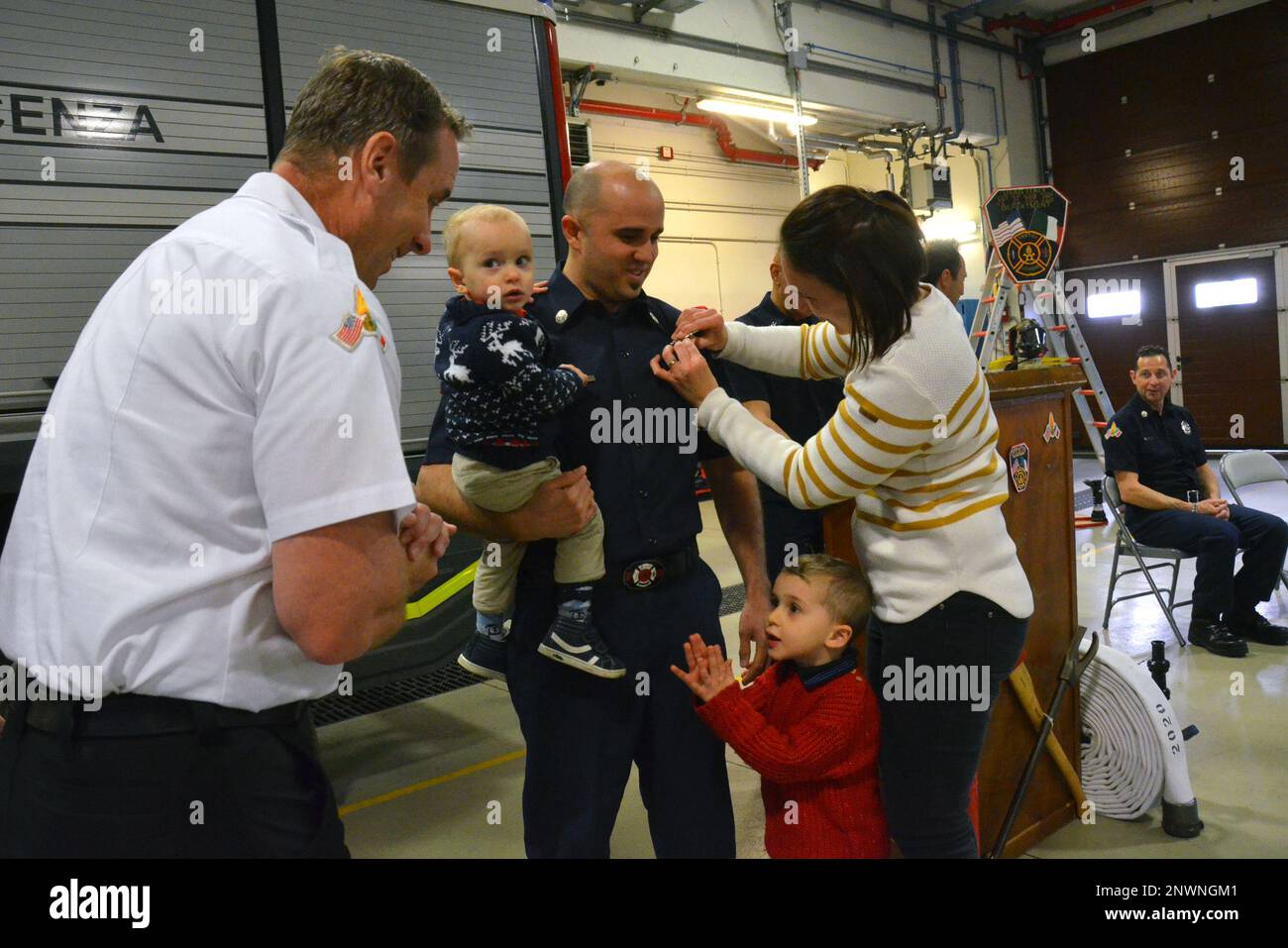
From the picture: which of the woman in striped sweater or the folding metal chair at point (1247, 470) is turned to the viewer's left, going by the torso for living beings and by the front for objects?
the woman in striped sweater

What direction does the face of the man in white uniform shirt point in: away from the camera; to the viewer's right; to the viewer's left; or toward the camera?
to the viewer's right

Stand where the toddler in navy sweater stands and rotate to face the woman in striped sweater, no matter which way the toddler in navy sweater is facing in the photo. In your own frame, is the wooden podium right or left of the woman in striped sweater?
left

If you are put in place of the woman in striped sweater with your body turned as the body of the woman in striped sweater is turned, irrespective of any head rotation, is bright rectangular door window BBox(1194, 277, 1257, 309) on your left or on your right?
on your right

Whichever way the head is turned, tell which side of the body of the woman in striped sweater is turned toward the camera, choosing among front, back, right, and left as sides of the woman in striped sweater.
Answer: left

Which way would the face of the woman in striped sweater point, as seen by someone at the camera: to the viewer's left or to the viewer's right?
to the viewer's left

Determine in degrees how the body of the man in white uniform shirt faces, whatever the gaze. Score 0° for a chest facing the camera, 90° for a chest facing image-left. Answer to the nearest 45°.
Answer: approximately 225°

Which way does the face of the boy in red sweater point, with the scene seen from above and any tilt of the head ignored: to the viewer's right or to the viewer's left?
to the viewer's left

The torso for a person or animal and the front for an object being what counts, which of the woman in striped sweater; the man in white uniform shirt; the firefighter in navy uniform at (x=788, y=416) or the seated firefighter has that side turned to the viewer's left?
the woman in striped sweater

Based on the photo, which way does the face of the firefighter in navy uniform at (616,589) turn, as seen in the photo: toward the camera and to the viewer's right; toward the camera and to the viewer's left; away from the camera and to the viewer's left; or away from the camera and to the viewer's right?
toward the camera and to the viewer's right

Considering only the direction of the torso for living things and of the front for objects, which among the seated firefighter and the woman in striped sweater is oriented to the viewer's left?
the woman in striped sweater

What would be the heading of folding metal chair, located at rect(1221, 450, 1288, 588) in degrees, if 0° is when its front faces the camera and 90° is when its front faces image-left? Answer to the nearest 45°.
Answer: approximately 315°

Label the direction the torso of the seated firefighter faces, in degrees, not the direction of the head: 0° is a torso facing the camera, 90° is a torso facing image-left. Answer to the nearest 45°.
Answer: approximately 315°
